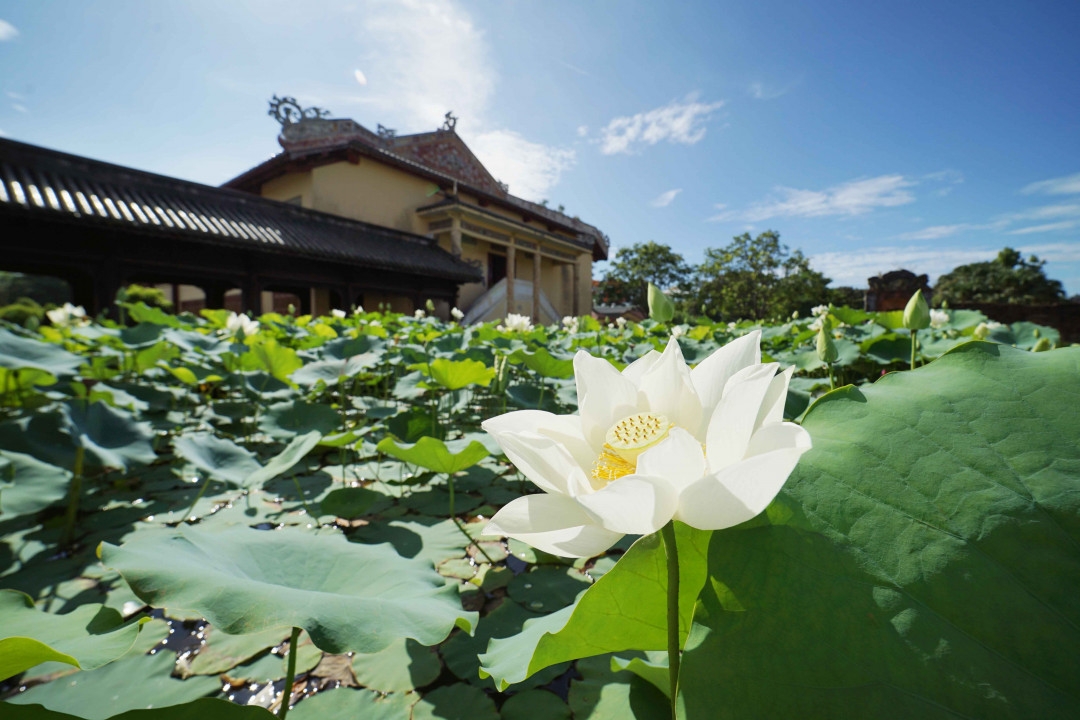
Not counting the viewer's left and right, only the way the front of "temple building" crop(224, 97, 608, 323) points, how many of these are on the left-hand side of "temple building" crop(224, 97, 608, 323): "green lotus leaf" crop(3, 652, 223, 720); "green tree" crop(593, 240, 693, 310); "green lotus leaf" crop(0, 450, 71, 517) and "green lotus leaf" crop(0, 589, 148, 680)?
1

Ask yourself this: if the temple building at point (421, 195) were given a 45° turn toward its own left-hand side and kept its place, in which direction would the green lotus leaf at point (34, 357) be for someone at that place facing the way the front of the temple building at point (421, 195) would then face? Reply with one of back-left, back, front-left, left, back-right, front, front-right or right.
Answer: right

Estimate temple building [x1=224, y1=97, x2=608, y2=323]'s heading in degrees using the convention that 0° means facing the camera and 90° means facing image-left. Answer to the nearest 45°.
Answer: approximately 315°

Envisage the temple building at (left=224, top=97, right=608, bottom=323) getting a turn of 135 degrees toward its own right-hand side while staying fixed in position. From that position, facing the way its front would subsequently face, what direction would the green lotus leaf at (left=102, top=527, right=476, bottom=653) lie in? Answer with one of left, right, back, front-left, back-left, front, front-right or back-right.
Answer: left

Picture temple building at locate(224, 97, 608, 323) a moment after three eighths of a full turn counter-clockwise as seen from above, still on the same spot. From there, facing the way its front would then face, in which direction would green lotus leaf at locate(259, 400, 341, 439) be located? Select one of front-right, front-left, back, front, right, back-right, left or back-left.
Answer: back

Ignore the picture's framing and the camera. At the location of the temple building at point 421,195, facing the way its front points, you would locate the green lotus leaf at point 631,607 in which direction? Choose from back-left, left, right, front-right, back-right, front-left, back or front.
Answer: front-right

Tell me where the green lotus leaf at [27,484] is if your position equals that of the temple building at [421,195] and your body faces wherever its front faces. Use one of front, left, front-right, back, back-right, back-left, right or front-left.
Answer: front-right

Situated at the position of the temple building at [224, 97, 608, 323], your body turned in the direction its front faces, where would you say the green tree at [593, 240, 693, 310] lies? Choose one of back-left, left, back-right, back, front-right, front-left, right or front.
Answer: left

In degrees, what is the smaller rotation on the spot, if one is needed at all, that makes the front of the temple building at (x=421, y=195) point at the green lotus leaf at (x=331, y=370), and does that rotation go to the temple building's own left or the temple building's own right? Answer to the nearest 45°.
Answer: approximately 45° to the temple building's own right

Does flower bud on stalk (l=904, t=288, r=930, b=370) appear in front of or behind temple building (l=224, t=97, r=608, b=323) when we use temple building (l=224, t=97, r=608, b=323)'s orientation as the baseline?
in front

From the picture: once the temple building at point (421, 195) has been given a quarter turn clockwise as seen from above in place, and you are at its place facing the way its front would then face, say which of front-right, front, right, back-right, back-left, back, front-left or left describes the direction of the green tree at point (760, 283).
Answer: back-left

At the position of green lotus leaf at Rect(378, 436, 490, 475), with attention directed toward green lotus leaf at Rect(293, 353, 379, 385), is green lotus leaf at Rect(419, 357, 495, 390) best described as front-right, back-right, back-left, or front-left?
front-right

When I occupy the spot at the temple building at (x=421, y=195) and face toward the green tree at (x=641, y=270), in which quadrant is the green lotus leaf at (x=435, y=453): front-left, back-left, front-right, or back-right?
back-right

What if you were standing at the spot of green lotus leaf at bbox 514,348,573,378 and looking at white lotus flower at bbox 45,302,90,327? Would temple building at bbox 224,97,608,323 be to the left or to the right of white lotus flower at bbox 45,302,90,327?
right

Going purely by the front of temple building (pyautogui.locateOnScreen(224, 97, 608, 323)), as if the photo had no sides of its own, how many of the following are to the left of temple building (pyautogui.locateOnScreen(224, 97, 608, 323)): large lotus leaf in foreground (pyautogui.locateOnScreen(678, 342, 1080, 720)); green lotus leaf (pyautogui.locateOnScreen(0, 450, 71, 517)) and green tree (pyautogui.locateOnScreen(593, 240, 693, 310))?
1

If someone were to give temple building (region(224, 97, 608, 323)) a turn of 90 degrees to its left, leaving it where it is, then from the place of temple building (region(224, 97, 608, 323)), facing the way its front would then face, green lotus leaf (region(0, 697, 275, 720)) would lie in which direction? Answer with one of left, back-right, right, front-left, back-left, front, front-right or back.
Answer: back-right
